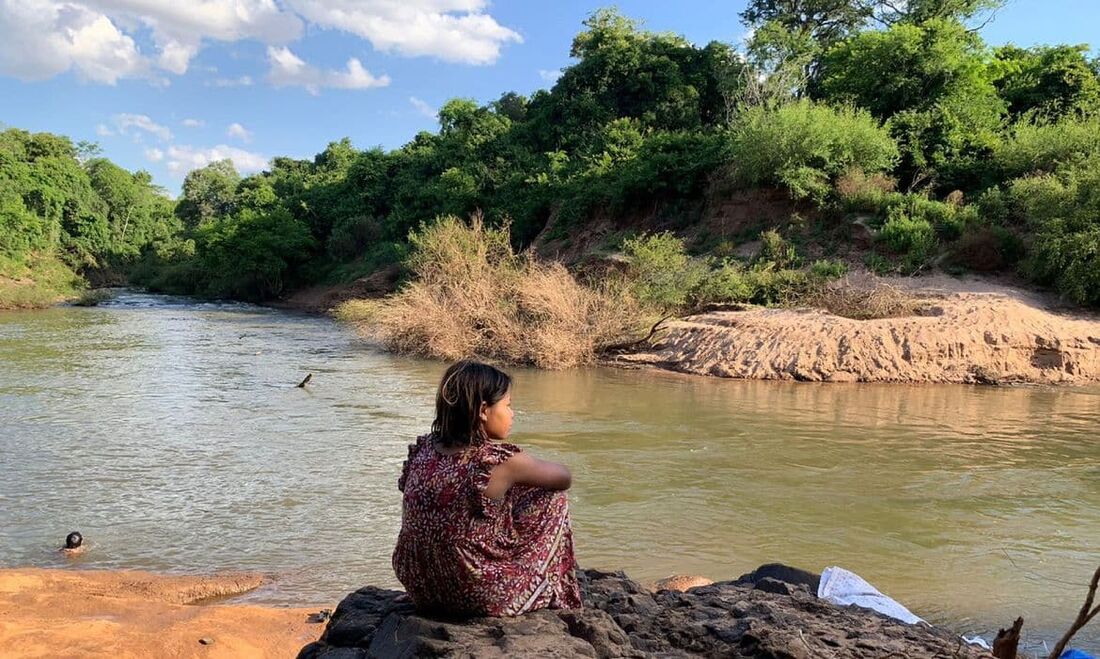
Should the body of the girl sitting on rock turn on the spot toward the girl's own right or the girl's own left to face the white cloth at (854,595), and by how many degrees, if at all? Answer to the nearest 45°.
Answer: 0° — they already face it

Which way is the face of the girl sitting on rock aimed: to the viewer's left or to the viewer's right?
to the viewer's right

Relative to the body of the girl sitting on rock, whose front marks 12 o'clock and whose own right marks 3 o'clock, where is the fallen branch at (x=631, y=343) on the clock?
The fallen branch is roughly at 11 o'clock from the girl sitting on rock.

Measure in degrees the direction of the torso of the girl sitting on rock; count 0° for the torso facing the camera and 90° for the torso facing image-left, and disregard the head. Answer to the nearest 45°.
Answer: approximately 225°

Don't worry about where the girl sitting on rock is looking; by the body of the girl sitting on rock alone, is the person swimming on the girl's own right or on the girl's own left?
on the girl's own left

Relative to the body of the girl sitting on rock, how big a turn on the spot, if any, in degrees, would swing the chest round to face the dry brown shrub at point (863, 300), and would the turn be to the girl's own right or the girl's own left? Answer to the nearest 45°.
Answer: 0° — they already face it

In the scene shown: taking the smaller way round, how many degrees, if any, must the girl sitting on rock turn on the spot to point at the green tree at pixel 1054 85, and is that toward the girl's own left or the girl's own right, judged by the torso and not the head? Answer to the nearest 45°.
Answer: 0° — they already face it
